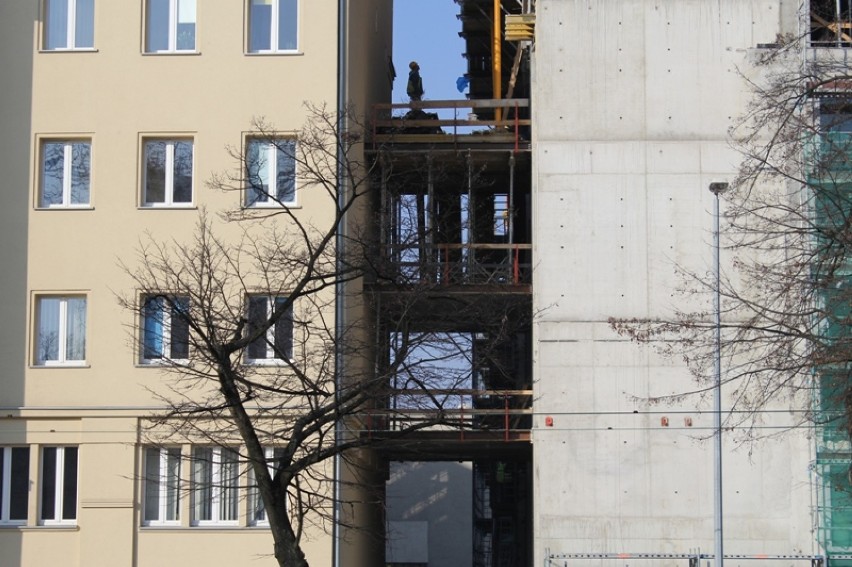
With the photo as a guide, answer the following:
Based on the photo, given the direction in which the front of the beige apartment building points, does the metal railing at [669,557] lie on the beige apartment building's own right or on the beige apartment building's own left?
on the beige apartment building's own left

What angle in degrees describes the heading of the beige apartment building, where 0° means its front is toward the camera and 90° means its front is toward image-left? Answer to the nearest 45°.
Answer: approximately 0°
